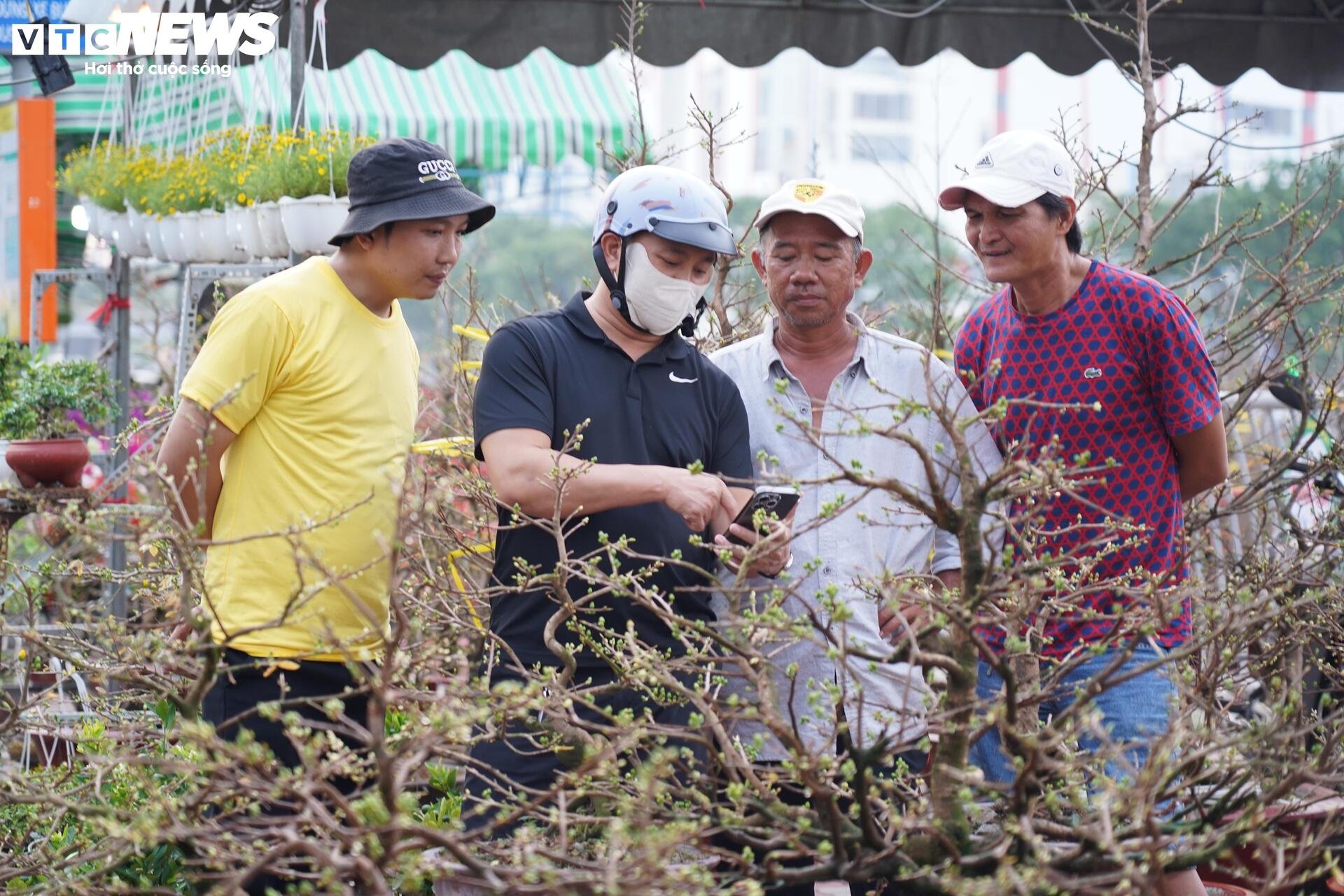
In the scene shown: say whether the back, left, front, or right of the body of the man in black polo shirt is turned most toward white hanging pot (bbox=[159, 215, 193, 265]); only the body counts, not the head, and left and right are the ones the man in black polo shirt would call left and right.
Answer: back

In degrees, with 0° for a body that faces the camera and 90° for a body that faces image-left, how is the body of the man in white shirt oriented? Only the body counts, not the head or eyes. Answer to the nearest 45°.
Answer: approximately 0°

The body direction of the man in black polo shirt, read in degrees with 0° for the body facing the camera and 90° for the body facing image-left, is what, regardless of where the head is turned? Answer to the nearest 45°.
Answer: approximately 315°

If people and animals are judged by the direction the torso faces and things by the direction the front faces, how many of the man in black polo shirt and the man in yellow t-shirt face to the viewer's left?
0

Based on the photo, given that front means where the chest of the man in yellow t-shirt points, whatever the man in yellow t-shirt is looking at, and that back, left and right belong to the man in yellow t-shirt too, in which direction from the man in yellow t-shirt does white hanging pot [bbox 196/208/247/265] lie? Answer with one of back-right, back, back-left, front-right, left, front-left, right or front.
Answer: back-left

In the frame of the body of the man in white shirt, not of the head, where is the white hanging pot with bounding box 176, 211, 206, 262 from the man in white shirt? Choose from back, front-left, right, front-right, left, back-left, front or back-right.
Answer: back-right

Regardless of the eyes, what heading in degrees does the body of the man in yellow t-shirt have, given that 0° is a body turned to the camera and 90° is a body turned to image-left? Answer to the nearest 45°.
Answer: approximately 315°

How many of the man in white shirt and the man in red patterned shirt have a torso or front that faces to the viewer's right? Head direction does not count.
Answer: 0

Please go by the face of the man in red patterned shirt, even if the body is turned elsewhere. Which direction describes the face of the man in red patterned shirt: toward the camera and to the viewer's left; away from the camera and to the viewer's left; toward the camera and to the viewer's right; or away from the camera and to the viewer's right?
toward the camera and to the viewer's left
